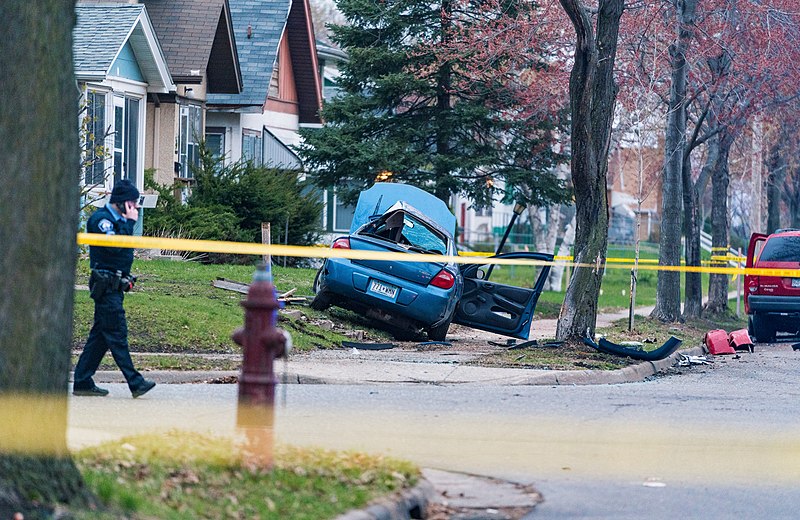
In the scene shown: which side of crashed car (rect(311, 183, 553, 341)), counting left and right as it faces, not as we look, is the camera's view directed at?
back

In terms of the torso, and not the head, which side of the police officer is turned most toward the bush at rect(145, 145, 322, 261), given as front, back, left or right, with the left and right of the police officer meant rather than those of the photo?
left

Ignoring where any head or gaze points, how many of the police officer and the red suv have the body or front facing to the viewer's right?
1

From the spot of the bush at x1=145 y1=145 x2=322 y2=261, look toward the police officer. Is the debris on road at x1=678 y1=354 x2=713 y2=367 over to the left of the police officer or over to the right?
left

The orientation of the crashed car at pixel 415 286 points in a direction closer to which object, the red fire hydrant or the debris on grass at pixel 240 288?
the debris on grass

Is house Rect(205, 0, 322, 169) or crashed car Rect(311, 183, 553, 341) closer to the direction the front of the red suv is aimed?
the house

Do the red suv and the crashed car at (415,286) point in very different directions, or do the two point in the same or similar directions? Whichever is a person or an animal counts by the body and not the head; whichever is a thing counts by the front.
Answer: same or similar directions

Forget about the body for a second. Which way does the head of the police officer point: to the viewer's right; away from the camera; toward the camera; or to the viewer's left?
to the viewer's right

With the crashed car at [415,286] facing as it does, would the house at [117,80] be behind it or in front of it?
in front

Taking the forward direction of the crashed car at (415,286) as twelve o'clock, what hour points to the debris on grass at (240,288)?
The debris on grass is roughly at 10 o'clock from the crashed car.
